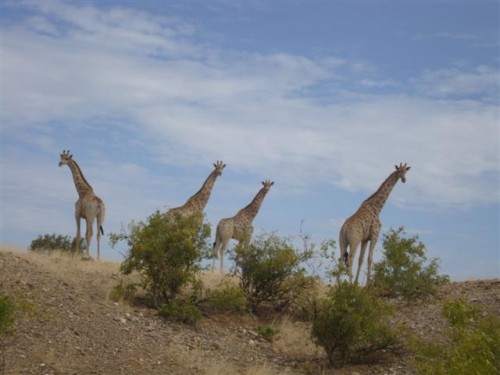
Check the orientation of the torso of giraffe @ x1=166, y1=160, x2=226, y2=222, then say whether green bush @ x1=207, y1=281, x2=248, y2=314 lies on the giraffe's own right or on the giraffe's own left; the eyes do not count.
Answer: on the giraffe's own right

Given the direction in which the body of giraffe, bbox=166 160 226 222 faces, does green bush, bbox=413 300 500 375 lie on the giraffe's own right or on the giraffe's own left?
on the giraffe's own right

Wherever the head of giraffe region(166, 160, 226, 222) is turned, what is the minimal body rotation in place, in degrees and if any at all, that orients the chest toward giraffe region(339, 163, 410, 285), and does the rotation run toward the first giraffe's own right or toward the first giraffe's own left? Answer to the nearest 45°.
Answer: approximately 45° to the first giraffe's own right

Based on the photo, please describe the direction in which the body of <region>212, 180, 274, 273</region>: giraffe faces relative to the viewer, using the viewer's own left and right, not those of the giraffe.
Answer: facing to the right of the viewer

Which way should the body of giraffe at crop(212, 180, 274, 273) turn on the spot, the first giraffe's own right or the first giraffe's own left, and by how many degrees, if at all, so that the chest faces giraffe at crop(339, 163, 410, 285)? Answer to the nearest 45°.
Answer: approximately 45° to the first giraffe's own right

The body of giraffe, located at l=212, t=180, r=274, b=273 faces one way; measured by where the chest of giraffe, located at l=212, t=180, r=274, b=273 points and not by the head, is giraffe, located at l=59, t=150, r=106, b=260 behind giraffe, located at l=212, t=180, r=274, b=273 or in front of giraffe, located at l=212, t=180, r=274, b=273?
behind

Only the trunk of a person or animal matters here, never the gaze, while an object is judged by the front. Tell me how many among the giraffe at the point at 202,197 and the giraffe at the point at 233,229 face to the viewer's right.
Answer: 2

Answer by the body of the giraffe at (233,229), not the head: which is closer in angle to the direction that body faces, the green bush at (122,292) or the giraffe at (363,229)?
the giraffe

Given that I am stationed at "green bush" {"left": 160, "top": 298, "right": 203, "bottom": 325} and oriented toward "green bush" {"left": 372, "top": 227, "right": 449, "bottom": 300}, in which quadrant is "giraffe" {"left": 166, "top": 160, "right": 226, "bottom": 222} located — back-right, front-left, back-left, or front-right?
front-left

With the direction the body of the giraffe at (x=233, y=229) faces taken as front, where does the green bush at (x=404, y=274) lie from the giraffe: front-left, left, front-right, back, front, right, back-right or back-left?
front-right

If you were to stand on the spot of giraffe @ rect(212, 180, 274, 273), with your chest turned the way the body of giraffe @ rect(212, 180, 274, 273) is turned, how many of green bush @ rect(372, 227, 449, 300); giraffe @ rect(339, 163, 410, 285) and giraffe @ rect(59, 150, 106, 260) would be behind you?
1

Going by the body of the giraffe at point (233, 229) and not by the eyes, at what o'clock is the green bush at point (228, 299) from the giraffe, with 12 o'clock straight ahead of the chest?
The green bush is roughly at 3 o'clock from the giraffe.

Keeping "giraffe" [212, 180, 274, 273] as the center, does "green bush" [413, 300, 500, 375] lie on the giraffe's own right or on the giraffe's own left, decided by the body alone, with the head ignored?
on the giraffe's own right

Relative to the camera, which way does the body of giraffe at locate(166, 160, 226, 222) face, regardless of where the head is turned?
to the viewer's right

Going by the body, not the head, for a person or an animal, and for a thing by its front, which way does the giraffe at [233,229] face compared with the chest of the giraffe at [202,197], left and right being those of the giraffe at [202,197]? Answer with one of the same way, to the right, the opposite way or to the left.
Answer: the same way

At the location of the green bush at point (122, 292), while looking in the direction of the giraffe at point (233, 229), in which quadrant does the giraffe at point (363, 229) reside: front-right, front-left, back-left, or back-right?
front-right
